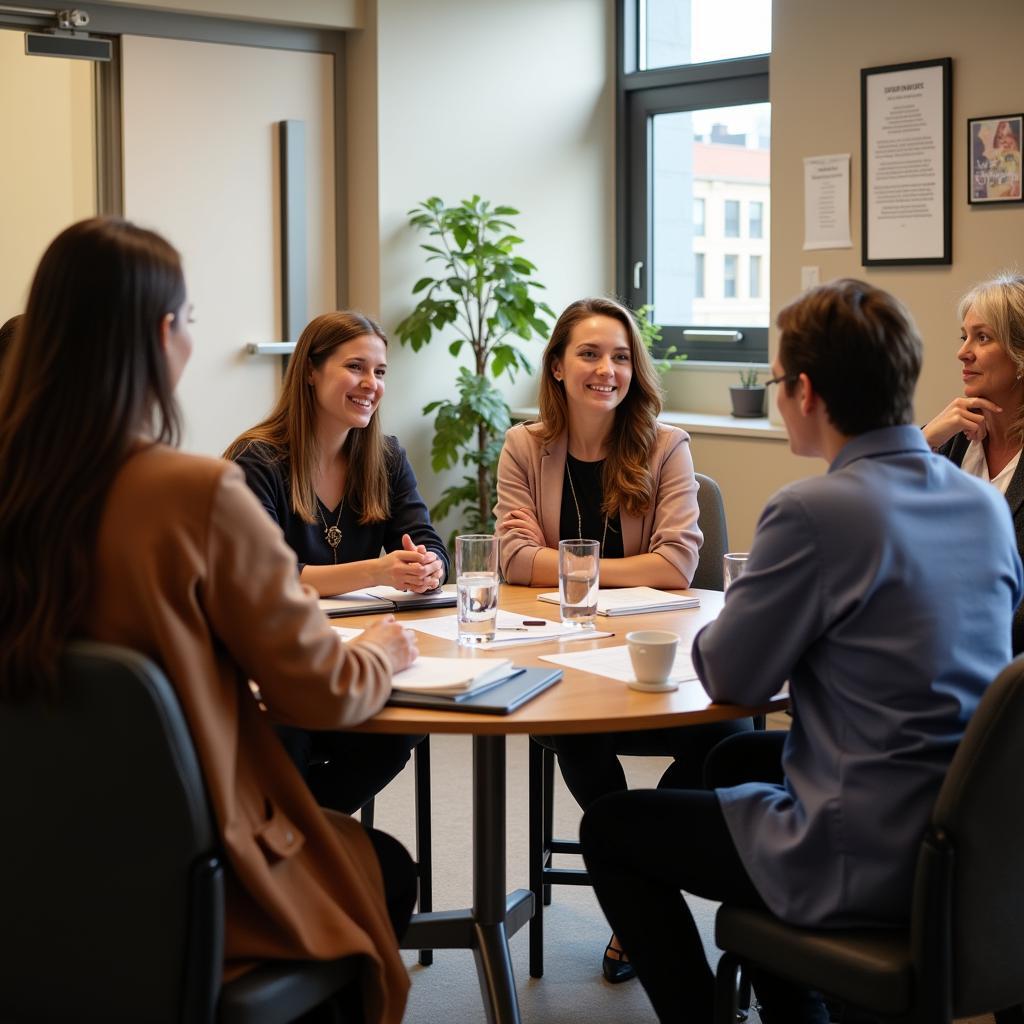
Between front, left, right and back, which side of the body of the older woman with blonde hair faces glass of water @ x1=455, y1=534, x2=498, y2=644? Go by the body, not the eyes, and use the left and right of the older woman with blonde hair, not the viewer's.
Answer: front

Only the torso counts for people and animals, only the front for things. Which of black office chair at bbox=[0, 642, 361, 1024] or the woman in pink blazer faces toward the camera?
the woman in pink blazer

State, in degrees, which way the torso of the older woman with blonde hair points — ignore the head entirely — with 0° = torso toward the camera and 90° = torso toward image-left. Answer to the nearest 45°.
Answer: approximately 45°

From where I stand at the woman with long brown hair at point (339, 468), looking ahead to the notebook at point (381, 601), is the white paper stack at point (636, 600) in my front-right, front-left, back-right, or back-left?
front-left

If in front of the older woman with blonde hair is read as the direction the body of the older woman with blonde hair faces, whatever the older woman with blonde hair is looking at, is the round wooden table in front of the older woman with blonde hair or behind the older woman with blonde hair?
in front

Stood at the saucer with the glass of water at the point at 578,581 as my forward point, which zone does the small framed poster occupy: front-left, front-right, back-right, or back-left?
front-right

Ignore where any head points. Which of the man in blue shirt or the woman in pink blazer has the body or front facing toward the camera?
the woman in pink blazer

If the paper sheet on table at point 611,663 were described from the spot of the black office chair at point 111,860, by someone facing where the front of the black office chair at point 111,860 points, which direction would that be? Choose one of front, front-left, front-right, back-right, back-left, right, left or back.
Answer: front

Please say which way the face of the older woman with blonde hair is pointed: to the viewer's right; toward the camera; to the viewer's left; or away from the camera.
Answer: to the viewer's left

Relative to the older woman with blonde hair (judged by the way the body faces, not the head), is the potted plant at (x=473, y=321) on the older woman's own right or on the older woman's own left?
on the older woman's own right

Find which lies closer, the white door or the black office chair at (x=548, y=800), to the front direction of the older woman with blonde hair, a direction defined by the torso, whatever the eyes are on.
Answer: the black office chair

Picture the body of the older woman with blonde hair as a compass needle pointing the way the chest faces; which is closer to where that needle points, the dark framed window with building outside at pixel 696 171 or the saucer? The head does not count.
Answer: the saucer

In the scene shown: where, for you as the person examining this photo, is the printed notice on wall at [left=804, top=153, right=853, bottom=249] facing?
facing the viewer and to the left of the viewer

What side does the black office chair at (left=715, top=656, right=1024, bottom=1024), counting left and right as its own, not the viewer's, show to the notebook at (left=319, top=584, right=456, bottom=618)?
front

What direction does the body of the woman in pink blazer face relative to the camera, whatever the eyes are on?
toward the camera

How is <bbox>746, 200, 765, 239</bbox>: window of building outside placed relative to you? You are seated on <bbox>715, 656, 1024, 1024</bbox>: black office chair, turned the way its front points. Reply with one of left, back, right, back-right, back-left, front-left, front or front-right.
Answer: front-right
